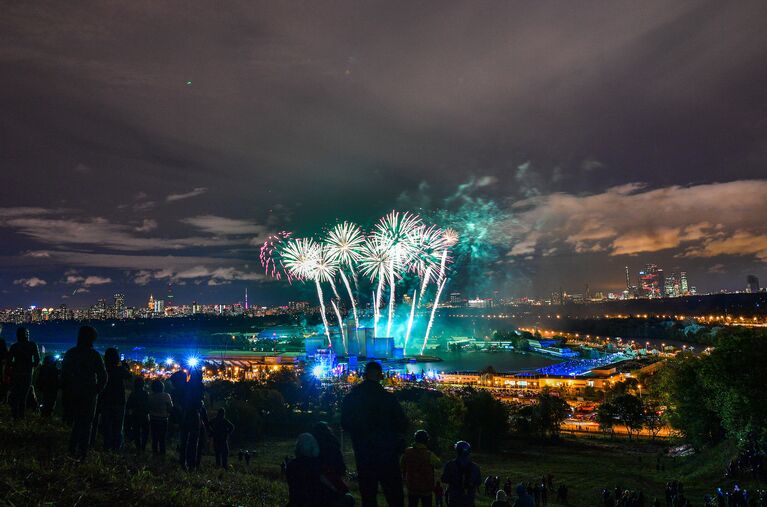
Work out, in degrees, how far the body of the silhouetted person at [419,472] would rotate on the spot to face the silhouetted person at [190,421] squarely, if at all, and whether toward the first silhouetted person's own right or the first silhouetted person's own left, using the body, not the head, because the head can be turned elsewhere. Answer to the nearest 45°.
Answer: approximately 45° to the first silhouetted person's own left

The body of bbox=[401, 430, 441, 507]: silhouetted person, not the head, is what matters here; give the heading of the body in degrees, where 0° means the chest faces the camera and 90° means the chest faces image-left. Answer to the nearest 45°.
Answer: approximately 180°

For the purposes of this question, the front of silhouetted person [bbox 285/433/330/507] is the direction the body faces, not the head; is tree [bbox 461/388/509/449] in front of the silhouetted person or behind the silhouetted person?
in front

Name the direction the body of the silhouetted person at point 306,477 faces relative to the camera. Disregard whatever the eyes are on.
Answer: away from the camera

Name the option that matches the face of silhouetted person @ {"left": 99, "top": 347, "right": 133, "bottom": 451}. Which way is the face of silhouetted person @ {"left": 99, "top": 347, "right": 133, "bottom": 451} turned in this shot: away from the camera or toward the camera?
away from the camera

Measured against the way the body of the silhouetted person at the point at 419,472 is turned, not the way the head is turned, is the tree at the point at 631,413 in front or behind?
in front

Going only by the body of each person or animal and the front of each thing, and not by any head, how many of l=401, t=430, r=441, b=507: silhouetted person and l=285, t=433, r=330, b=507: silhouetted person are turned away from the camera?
2

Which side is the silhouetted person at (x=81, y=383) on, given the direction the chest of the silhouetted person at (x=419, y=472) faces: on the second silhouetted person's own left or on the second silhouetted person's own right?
on the second silhouetted person's own left

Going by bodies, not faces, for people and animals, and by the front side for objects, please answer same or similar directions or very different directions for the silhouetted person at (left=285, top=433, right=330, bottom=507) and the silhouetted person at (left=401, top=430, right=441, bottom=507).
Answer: same or similar directions
